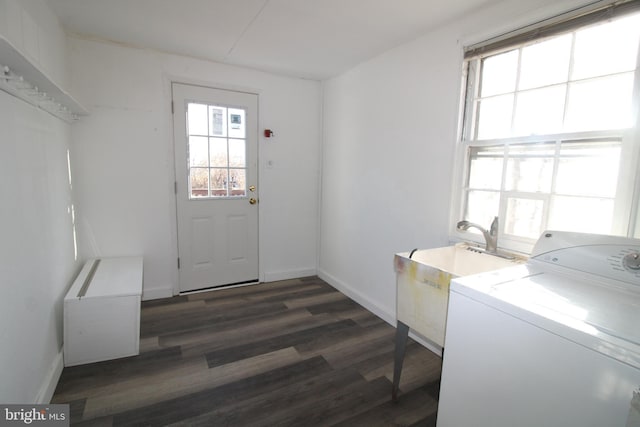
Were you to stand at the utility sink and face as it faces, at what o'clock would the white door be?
The white door is roughly at 2 o'clock from the utility sink.

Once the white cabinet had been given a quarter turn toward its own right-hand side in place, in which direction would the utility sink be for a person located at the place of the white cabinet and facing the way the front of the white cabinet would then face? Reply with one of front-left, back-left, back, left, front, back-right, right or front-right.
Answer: front-left

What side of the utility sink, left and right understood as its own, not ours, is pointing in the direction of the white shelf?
front

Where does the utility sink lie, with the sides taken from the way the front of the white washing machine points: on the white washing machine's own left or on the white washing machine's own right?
on the white washing machine's own right

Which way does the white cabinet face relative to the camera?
to the viewer's right

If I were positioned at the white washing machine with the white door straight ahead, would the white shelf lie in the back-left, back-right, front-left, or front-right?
front-left

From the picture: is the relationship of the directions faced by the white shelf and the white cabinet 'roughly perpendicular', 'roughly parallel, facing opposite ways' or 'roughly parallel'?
roughly parallel

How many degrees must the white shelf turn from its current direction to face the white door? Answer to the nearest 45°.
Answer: approximately 45° to its left

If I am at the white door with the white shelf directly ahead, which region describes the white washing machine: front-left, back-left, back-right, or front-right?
front-left

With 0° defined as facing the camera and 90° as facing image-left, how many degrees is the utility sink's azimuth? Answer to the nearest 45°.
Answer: approximately 45°

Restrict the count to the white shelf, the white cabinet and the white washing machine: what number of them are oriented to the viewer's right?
2

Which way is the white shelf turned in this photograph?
to the viewer's right

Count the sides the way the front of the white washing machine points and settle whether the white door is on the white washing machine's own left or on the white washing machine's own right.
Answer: on the white washing machine's own right

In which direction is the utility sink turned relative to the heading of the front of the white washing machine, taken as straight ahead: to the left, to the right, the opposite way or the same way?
the same way

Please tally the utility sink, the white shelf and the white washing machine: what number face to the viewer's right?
1

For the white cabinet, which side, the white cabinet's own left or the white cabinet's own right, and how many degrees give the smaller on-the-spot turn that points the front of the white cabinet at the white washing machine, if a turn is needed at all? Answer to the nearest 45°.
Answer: approximately 45° to the white cabinet's own right

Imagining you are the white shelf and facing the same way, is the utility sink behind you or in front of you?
in front
